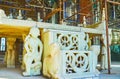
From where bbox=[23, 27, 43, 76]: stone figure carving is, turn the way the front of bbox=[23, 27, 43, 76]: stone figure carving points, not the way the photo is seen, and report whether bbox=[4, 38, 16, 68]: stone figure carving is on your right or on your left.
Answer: on your right

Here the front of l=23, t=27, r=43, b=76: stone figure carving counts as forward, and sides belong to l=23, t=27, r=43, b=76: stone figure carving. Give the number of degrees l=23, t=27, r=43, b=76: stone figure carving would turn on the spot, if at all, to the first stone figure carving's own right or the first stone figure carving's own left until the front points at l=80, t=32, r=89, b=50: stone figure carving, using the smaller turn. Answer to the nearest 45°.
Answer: approximately 135° to the first stone figure carving's own left

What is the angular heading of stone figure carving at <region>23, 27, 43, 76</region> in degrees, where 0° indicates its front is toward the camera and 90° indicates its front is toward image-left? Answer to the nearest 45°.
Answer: approximately 45°

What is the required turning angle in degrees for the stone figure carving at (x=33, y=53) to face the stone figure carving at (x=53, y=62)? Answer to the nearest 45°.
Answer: approximately 90° to its left
